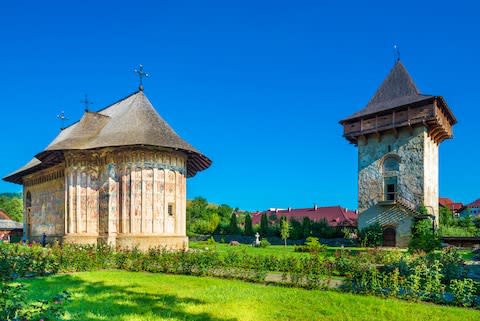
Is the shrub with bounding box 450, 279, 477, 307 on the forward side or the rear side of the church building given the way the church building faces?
on the rear side

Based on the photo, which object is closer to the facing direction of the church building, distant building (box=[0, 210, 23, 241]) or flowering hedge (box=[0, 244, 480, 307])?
the distant building

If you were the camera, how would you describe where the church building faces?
facing away from the viewer and to the left of the viewer

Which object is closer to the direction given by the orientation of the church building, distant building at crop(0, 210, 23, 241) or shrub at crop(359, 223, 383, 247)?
the distant building

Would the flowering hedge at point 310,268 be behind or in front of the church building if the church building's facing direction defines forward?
behind

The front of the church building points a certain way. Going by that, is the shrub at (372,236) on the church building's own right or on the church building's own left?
on the church building's own right

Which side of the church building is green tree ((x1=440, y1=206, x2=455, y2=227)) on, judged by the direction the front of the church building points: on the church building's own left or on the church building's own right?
on the church building's own right

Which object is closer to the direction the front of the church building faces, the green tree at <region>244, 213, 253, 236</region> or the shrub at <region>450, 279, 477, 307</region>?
the green tree

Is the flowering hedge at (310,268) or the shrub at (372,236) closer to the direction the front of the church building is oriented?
the shrub

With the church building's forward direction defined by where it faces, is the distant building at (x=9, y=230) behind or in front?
in front
